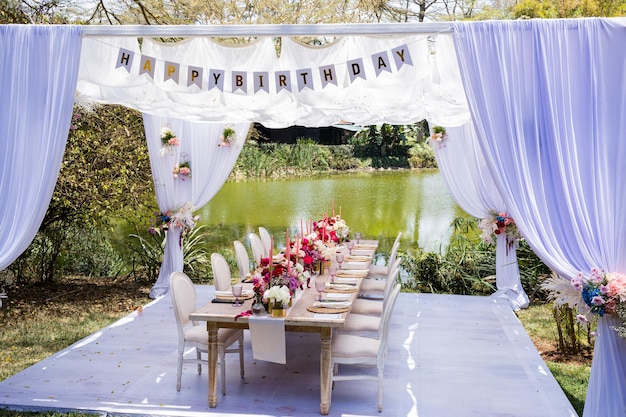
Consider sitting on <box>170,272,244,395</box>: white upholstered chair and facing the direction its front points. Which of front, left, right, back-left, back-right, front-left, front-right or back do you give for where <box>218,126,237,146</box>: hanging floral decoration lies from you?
back-left

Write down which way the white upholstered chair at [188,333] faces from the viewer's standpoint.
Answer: facing the viewer and to the right of the viewer

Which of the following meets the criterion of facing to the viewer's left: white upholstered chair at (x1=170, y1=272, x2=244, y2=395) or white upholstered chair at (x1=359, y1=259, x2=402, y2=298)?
white upholstered chair at (x1=359, y1=259, x2=402, y2=298)

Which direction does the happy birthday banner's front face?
toward the camera

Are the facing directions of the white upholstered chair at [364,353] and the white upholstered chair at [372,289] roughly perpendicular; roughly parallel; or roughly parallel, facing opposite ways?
roughly parallel

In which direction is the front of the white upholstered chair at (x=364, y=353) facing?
to the viewer's left

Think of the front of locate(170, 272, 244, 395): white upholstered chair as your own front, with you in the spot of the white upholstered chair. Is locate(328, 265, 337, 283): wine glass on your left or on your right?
on your left

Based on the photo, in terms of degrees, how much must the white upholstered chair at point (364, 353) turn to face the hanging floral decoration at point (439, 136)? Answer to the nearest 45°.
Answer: approximately 90° to its right

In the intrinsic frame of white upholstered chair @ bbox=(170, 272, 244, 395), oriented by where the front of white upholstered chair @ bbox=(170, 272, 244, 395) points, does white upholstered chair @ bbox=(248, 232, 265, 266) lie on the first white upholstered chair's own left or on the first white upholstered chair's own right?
on the first white upholstered chair's own left

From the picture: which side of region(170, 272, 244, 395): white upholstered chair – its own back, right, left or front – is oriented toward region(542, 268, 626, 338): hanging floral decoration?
front

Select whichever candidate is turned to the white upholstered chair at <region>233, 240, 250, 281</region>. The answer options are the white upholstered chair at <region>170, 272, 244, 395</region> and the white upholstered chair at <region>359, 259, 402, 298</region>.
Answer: the white upholstered chair at <region>359, 259, 402, 298</region>

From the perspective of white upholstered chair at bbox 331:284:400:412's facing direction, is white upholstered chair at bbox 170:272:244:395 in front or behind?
in front

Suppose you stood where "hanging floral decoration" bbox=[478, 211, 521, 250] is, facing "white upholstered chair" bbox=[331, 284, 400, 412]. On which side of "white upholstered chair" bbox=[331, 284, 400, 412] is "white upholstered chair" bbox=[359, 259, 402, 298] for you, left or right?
right

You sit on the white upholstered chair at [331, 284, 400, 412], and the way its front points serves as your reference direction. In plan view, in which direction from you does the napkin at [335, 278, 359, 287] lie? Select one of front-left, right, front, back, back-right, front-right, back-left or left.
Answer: right

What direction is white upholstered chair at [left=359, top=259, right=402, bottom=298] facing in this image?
to the viewer's left

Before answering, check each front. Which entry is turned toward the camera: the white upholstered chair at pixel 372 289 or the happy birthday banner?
the happy birthday banner
